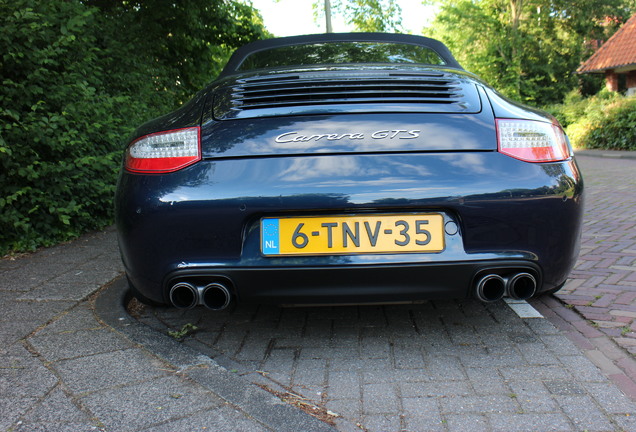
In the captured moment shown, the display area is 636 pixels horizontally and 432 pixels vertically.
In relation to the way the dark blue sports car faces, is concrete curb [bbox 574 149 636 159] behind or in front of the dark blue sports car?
in front

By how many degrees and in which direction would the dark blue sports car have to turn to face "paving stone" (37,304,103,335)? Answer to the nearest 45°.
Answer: approximately 90° to its left

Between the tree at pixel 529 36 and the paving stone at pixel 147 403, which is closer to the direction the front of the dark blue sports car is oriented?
the tree

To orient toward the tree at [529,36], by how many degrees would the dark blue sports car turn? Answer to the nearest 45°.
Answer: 0° — it already faces it

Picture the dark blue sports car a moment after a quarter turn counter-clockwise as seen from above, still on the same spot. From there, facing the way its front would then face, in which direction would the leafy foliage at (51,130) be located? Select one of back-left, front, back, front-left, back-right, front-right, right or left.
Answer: front-right

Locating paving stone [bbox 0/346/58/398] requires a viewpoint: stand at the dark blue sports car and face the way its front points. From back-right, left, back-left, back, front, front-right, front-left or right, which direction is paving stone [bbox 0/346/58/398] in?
left

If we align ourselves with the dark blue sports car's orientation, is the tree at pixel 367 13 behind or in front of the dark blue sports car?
in front

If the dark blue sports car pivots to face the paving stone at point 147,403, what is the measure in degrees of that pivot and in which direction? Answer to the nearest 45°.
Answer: approximately 135° to its left

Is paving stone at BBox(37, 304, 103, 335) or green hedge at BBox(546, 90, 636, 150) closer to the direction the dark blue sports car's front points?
the green hedge

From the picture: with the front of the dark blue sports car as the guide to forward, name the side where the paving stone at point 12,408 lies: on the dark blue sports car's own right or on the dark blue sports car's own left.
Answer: on the dark blue sports car's own left

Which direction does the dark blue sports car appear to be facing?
away from the camera

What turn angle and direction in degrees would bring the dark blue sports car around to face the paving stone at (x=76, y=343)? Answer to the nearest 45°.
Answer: approximately 90° to its left

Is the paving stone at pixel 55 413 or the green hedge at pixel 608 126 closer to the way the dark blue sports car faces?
the green hedge
